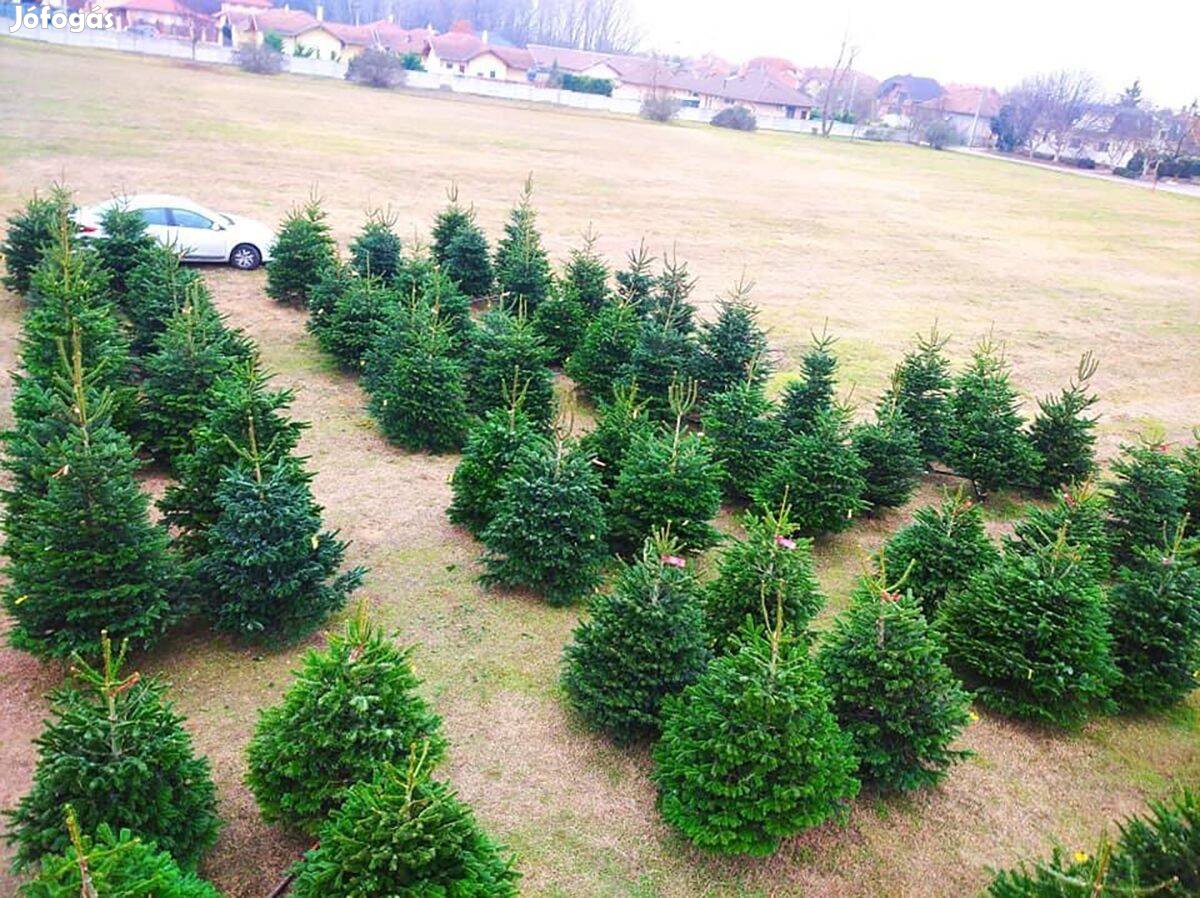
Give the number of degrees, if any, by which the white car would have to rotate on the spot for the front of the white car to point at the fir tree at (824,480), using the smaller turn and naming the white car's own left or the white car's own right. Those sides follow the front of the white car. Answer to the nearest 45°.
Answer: approximately 45° to the white car's own right

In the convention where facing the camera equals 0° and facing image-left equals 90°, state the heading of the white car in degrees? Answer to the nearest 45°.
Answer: approximately 270°

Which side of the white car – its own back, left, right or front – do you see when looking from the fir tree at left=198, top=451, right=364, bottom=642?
right

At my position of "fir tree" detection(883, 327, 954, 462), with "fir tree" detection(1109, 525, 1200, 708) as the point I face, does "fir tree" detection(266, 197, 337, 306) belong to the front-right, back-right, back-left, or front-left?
back-right

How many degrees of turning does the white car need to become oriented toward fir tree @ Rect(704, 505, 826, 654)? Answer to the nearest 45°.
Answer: approximately 90° to its right

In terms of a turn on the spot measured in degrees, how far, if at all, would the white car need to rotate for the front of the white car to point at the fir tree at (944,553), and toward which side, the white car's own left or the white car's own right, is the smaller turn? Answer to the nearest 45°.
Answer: approximately 90° to the white car's own right

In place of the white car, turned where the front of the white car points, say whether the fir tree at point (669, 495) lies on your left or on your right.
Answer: on your right

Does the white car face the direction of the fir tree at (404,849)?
no

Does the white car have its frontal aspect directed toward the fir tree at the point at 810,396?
no

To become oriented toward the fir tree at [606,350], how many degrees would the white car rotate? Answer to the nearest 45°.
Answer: approximately 45° to its right

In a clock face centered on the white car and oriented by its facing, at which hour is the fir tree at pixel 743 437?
The fir tree is roughly at 2 o'clock from the white car.

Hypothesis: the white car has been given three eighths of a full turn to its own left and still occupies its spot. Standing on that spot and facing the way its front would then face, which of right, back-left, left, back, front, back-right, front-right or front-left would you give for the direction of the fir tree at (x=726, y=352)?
back

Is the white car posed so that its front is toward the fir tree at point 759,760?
no

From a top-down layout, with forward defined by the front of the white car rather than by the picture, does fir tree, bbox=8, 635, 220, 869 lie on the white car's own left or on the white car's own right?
on the white car's own right

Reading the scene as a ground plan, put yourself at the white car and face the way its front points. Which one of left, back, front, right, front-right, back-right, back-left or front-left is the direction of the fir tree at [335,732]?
right

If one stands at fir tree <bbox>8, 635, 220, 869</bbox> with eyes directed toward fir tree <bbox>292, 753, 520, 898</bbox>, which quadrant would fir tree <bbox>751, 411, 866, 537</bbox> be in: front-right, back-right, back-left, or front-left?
front-left

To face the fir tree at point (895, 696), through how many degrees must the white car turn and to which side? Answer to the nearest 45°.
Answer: approximately 90° to its right

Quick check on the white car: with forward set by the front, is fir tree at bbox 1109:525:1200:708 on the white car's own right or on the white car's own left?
on the white car's own right

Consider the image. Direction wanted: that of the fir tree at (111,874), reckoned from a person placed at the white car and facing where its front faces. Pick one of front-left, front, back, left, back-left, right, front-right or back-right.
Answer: right
